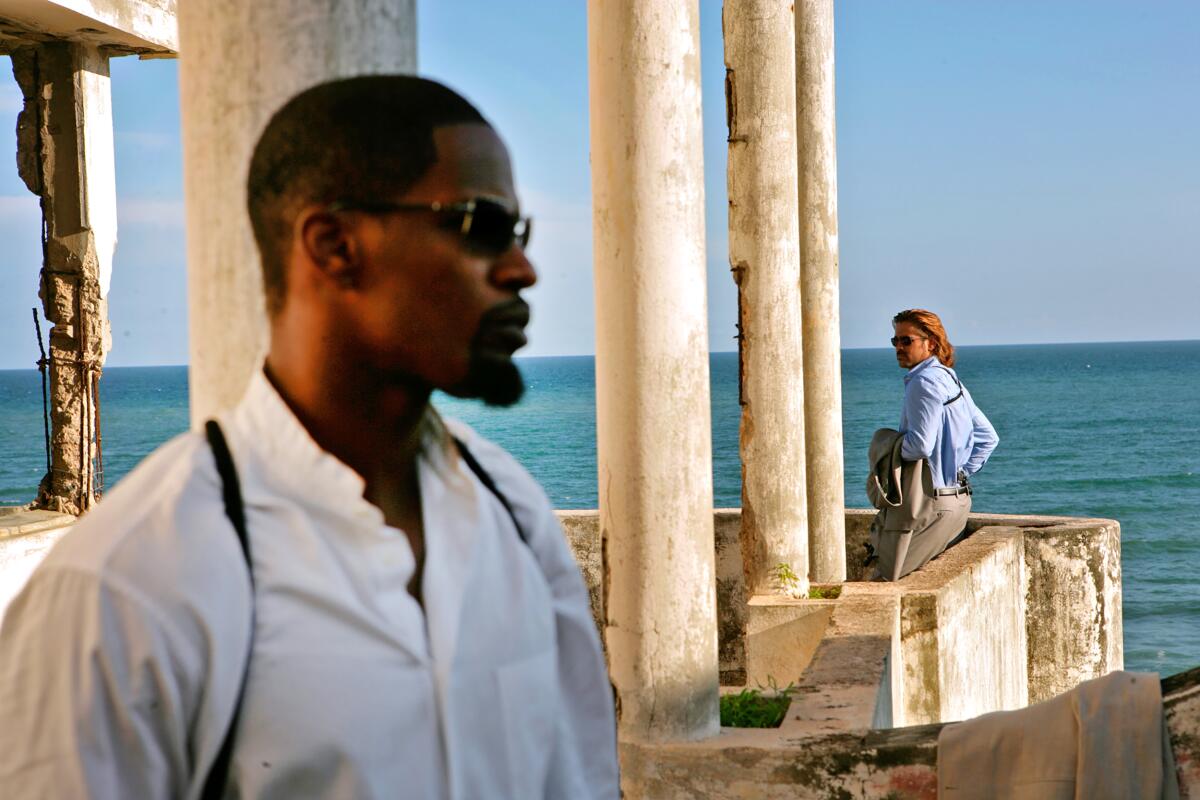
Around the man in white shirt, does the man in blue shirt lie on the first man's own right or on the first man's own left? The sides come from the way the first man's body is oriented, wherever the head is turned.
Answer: on the first man's own left

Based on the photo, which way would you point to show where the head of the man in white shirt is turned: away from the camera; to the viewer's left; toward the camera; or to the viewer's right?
to the viewer's right

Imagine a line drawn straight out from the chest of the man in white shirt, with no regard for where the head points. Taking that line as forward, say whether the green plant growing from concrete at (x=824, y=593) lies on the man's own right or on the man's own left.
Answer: on the man's own left

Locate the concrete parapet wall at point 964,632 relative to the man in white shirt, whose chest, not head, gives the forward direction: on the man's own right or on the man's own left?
on the man's own left

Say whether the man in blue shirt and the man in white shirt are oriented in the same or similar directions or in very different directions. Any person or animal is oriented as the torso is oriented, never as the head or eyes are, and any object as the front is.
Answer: very different directions

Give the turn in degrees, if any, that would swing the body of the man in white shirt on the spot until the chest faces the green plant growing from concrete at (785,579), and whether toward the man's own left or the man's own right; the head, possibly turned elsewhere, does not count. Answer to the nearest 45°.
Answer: approximately 135° to the man's own left

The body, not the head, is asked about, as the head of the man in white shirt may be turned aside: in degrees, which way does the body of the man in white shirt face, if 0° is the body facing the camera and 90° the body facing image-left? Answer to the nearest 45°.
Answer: approximately 315°

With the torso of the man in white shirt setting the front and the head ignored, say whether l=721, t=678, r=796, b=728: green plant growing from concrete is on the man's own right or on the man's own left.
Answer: on the man's own left

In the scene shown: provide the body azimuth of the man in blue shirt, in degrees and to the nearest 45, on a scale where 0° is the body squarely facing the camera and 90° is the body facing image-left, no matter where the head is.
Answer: approximately 135°
